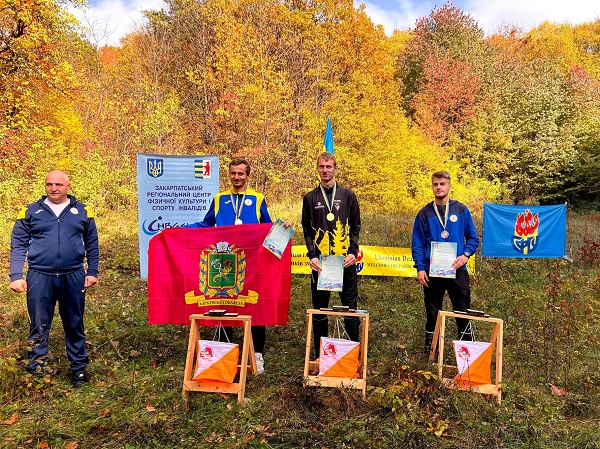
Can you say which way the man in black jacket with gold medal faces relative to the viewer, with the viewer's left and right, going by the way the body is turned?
facing the viewer

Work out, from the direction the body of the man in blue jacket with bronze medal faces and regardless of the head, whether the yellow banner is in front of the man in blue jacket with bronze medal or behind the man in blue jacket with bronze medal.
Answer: behind

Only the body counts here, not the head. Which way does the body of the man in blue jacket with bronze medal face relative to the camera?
toward the camera

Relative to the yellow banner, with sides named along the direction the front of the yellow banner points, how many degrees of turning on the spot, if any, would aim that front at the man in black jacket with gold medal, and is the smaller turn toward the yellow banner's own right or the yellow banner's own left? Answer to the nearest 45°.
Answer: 0° — it already faces them

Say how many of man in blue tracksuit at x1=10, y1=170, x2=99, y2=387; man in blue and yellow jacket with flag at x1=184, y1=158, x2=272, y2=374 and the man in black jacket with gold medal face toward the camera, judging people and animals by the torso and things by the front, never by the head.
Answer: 3

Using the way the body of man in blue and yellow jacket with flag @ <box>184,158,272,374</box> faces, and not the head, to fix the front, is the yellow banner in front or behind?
behind

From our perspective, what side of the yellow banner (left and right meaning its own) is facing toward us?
front

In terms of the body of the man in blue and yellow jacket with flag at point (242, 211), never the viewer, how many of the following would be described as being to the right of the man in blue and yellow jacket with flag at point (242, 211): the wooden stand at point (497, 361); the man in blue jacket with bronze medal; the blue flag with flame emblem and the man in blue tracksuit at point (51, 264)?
1
